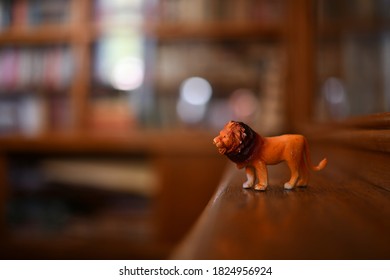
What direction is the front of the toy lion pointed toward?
to the viewer's left

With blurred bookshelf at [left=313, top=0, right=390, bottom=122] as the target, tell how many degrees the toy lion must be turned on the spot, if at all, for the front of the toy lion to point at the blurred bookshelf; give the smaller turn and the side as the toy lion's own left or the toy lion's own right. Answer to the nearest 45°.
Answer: approximately 90° to the toy lion's own right

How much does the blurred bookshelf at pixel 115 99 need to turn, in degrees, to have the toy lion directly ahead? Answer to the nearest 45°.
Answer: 0° — it already faces it

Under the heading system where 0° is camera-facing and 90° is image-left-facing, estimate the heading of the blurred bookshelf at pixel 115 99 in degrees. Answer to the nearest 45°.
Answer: approximately 0°

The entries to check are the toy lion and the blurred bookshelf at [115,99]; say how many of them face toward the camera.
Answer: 1

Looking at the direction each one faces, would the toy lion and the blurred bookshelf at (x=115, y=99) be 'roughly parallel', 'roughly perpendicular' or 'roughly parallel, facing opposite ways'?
roughly perpendicular

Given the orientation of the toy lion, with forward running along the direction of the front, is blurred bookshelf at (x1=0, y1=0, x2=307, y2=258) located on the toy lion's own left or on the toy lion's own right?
on the toy lion's own right

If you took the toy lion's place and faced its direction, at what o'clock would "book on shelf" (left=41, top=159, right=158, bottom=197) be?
The book on shelf is roughly at 2 o'clock from the toy lion.

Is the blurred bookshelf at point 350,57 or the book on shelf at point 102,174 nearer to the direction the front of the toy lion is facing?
the book on shelf
